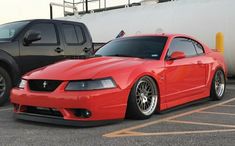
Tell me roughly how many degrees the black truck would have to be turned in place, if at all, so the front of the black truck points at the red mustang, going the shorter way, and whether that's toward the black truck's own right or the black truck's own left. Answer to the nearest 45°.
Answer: approximately 90° to the black truck's own left

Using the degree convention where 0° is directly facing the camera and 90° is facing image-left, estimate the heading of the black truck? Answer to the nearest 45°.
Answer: approximately 45°

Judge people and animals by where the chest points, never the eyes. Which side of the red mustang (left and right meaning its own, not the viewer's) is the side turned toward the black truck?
right

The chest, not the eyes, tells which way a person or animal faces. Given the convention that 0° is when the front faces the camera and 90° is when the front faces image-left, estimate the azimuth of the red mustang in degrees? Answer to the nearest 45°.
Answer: approximately 45°
